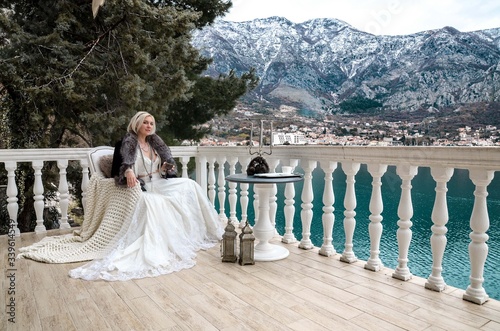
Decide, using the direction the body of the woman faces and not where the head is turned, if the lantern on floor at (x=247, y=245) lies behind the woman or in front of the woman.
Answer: in front

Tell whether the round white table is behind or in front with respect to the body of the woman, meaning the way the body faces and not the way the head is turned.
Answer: in front

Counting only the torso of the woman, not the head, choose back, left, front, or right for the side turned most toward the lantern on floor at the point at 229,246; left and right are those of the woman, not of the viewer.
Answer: front

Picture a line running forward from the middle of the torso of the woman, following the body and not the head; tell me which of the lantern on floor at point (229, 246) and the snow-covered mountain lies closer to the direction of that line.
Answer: the lantern on floor

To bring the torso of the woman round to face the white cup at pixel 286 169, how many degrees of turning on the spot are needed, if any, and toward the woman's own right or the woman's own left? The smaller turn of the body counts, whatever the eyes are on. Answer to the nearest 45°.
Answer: approximately 45° to the woman's own left

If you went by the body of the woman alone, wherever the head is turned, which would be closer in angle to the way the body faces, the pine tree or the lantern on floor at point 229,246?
the lantern on floor

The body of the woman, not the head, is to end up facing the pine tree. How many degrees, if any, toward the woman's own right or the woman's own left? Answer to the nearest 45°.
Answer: approximately 135° to the woman's own left

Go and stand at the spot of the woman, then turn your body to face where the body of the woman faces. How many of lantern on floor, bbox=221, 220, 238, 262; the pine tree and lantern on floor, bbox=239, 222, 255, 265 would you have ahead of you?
2

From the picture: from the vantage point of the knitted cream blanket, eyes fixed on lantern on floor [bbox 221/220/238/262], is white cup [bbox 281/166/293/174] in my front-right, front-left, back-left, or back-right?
front-left

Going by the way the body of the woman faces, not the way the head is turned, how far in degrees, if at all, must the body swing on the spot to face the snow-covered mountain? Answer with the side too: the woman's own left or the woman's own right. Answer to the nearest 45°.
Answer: approximately 90° to the woman's own left

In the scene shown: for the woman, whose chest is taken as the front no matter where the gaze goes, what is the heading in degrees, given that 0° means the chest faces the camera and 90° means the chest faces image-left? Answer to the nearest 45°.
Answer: approximately 315°

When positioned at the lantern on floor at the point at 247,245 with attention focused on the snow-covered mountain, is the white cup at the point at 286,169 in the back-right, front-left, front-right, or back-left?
front-right
